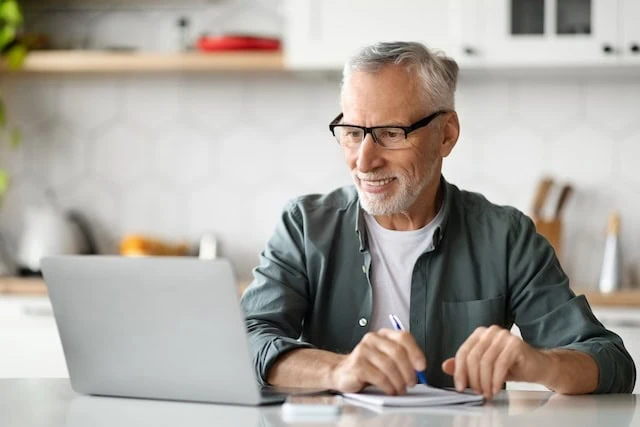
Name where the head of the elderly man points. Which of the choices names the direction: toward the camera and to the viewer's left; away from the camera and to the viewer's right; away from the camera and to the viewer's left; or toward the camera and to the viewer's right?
toward the camera and to the viewer's left

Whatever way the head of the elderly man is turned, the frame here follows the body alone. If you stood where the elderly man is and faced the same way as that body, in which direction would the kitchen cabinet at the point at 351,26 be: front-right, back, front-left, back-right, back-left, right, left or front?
back

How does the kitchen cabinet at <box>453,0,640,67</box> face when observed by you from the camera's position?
facing the viewer

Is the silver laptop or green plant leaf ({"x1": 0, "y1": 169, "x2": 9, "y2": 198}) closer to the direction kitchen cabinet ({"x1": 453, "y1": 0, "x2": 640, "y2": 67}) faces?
the silver laptop

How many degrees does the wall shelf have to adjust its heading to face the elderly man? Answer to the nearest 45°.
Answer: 0° — it already faces them

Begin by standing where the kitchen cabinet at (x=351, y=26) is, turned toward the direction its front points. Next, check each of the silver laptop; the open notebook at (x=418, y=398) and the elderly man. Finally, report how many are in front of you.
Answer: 3

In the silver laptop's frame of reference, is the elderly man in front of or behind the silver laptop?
in front

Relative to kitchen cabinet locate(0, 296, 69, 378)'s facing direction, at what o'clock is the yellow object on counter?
The yellow object on counter is roughly at 8 o'clock from the kitchen cabinet.

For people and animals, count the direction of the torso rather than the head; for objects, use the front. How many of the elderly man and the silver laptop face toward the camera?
1

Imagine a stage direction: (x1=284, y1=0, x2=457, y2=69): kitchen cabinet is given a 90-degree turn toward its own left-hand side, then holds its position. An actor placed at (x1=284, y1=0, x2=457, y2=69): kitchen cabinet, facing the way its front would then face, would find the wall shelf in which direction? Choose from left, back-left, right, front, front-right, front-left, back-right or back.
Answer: back

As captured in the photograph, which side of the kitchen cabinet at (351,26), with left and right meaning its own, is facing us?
front

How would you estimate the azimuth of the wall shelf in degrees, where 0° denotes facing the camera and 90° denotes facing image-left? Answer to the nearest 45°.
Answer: approximately 0°
